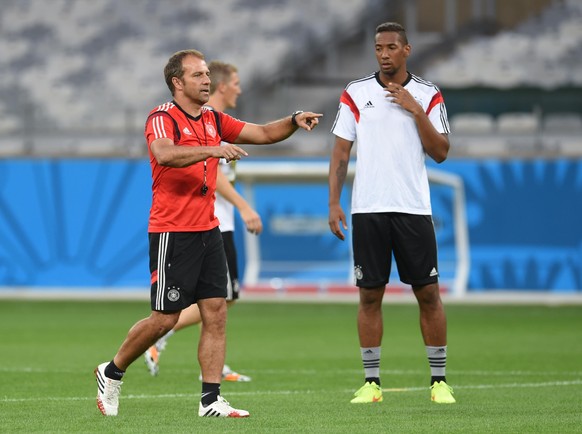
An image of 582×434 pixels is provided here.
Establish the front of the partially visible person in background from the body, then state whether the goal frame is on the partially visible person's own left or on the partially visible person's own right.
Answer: on the partially visible person's own left
